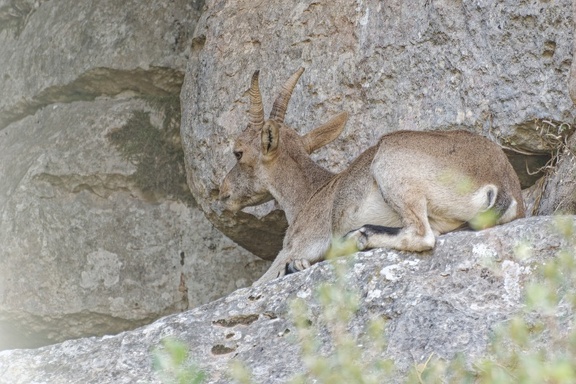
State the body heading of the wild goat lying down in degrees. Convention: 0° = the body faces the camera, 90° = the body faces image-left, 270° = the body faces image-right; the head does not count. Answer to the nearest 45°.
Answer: approximately 90°

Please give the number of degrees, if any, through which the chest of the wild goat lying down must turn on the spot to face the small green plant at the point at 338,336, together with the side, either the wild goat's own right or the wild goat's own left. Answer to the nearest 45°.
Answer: approximately 90° to the wild goat's own left
